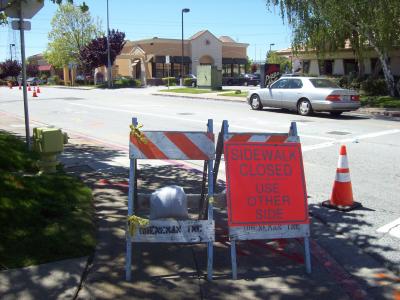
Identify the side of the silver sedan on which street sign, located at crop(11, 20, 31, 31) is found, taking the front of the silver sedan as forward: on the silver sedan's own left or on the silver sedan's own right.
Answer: on the silver sedan's own left

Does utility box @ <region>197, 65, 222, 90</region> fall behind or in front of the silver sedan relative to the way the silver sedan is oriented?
in front

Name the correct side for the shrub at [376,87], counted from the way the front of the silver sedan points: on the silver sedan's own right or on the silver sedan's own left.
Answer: on the silver sedan's own right

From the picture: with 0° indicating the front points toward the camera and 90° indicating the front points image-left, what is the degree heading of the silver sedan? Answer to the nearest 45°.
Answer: approximately 135°

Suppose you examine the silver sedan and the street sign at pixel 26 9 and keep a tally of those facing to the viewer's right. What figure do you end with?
0
